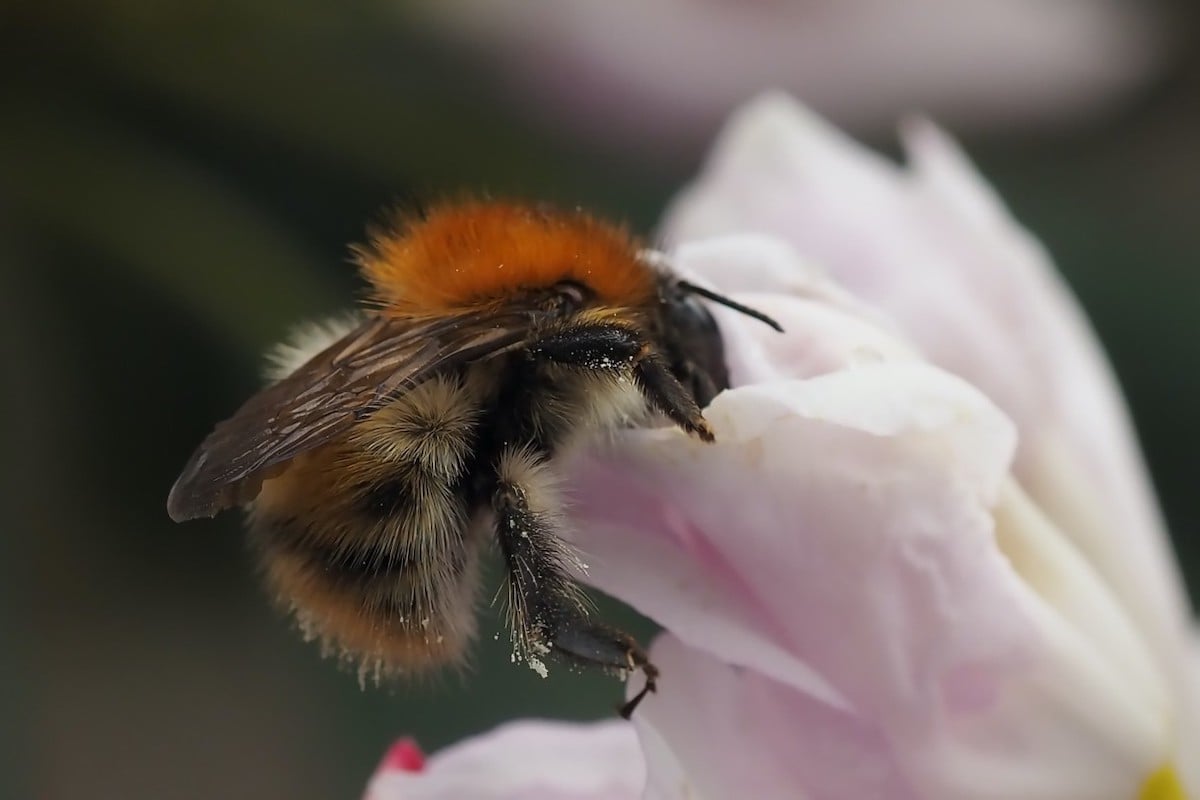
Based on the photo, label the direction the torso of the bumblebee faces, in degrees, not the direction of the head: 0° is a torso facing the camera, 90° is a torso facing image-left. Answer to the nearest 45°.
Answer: approximately 270°
